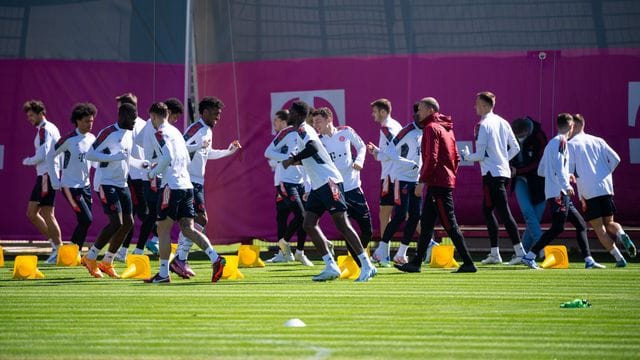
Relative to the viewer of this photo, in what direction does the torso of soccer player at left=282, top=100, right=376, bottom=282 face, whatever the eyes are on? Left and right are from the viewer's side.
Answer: facing to the left of the viewer

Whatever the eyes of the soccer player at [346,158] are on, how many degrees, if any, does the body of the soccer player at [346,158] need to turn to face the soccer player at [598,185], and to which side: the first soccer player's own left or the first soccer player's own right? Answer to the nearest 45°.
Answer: approximately 135° to the first soccer player's own left

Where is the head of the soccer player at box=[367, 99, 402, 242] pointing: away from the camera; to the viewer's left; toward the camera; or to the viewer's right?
to the viewer's left

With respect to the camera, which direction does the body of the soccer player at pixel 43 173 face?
to the viewer's left

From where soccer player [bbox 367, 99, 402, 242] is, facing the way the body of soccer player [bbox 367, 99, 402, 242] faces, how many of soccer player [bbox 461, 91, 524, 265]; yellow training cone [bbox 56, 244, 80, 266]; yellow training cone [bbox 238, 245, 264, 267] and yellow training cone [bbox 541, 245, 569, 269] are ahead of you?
2

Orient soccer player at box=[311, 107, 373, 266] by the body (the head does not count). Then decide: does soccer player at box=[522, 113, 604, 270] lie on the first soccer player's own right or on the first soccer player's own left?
on the first soccer player's own left
